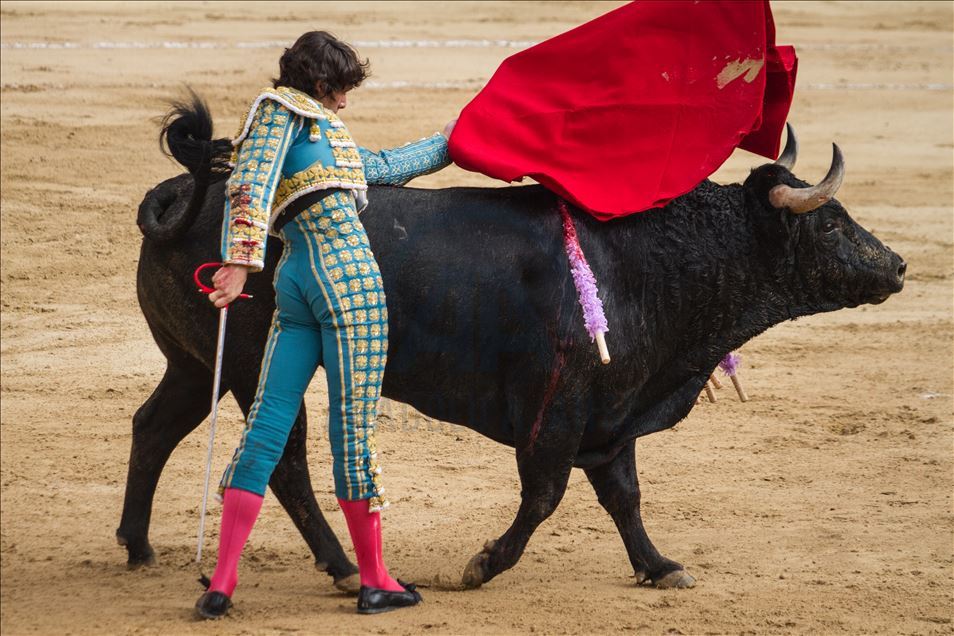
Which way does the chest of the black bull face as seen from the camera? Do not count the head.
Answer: to the viewer's right
